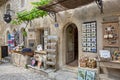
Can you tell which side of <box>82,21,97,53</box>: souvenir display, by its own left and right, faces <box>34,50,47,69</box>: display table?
right

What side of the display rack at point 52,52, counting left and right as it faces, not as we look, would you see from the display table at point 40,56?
right

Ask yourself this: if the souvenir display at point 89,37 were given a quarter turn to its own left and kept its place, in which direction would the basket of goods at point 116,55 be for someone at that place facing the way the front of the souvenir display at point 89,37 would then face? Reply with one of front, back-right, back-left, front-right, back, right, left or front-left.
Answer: front

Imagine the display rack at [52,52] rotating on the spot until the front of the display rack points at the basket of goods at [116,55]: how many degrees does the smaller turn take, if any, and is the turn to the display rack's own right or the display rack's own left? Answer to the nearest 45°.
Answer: approximately 90° to the display rack's own left

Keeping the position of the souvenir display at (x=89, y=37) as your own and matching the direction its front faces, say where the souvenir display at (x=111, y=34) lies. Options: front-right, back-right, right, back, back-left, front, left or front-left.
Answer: left

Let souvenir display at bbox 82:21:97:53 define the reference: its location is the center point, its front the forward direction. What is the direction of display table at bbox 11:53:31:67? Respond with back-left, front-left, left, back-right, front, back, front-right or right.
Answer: right

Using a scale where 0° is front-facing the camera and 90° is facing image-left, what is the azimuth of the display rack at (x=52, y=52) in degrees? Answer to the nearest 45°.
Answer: approximately 45°

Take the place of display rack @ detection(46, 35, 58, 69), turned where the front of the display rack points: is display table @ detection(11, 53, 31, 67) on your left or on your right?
on your right

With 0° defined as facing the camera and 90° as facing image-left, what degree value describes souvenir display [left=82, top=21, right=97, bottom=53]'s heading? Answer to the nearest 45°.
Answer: approximately 45°

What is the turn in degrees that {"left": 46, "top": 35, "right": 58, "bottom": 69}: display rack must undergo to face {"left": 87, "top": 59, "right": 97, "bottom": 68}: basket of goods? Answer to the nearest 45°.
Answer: approximately 90° to its left

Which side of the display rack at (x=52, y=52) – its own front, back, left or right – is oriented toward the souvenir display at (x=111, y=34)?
left

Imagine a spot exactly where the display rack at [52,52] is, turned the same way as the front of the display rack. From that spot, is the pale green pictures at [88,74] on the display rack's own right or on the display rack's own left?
on the display rack's own left

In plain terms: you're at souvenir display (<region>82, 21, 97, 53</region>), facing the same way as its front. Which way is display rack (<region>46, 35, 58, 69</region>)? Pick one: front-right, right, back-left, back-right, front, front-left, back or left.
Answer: right

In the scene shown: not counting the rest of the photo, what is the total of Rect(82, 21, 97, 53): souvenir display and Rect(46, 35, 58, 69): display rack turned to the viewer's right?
0

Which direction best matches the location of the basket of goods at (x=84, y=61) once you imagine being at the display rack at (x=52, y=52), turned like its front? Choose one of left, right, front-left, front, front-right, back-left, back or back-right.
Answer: left

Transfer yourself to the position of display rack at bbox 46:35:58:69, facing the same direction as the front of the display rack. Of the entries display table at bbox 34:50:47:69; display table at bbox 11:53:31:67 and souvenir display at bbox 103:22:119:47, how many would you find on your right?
2
